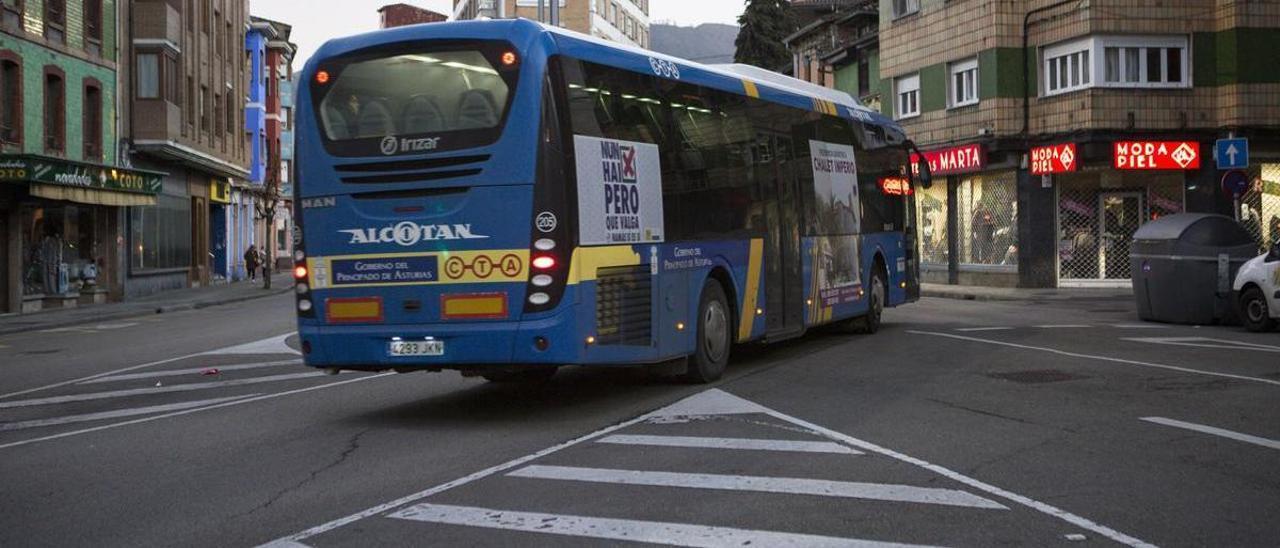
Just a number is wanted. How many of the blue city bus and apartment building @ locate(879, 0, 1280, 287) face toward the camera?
1

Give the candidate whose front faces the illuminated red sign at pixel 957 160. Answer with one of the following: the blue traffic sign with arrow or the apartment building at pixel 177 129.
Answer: the apartment building

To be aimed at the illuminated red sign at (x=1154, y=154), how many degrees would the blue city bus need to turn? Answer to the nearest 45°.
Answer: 0° — it already faces it

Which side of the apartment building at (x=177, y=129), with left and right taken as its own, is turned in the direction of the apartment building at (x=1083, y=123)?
front

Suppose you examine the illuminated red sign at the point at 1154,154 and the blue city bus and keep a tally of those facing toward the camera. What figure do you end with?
1

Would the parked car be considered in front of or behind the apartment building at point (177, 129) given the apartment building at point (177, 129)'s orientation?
in front

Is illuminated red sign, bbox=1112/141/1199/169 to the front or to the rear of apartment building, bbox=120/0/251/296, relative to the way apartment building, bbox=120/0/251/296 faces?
to the front

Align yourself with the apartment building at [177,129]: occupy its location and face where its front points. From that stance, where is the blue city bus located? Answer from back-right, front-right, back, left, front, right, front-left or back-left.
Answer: front-right

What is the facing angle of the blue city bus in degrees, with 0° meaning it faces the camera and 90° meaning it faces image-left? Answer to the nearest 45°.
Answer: approximately 225°

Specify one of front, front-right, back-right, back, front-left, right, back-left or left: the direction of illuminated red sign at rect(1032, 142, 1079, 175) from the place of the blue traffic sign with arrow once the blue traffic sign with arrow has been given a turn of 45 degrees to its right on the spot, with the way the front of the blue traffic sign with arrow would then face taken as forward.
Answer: right

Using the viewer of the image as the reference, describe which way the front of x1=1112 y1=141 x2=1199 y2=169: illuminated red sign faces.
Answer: facing the viewer

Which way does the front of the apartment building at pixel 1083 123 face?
toward the camera

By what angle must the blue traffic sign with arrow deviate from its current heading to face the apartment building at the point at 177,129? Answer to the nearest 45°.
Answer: approximately 90° to its right
